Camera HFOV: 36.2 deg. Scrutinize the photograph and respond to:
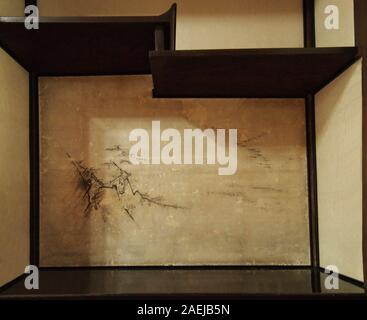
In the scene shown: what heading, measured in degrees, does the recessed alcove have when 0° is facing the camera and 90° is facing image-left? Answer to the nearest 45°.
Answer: approximately 0°
